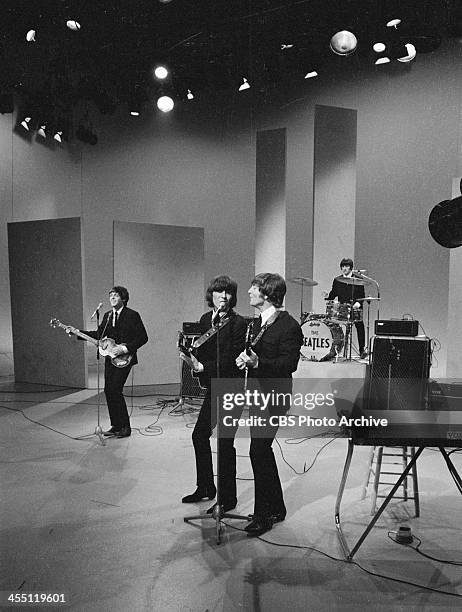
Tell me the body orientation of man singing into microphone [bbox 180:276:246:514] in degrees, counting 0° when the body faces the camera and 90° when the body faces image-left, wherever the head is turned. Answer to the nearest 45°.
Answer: approximately 45°

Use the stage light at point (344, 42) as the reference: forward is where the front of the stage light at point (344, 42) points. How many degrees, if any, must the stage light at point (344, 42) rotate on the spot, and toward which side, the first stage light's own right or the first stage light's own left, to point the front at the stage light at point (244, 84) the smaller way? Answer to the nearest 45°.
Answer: approximately 135° to the first stage light's own right

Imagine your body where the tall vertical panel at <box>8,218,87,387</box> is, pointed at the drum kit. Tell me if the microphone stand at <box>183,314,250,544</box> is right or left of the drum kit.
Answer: right

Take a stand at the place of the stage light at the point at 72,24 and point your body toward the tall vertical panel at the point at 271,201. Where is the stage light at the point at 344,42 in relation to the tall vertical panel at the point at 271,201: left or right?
right

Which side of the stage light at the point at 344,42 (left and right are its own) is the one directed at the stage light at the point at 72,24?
right

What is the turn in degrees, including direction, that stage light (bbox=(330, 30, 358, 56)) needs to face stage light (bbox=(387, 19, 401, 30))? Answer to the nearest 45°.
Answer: approximately 90° to its left
